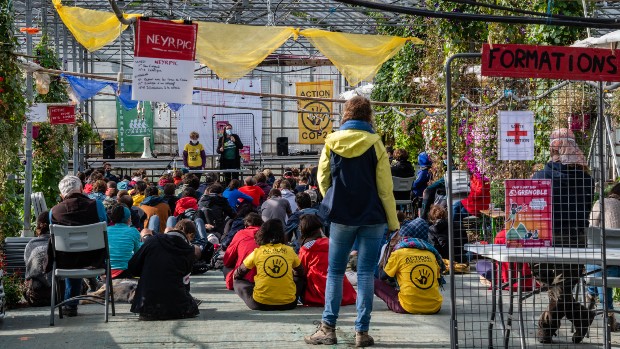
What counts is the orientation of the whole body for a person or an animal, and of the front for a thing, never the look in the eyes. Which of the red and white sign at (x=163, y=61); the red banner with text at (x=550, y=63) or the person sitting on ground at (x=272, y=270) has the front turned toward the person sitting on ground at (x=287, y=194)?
the person sitting on ground at (x=272, y=270)

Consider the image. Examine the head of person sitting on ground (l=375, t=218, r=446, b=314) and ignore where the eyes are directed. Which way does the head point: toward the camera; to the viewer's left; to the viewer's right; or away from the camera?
away from the camera

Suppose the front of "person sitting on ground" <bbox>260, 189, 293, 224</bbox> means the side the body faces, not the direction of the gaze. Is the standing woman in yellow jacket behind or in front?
behind

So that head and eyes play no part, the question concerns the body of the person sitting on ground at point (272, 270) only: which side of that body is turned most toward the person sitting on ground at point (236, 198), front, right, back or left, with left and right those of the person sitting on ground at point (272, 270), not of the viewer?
front

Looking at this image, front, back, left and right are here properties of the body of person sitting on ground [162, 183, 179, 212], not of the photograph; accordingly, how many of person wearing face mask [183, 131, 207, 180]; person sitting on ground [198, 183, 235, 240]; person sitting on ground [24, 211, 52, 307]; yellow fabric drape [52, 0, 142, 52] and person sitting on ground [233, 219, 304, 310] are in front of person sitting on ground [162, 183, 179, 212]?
1

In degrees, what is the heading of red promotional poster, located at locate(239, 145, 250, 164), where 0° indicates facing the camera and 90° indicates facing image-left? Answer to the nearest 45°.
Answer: approximately 0°

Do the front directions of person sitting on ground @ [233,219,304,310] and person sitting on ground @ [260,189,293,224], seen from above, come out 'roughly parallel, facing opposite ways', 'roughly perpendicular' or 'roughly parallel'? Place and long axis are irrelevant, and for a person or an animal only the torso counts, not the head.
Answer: roughly parallel

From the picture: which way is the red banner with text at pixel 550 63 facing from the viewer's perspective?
toward the camera

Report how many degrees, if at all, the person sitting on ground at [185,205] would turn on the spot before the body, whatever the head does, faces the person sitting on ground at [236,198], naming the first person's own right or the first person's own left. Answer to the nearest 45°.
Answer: approximately 45° to the first person's own right

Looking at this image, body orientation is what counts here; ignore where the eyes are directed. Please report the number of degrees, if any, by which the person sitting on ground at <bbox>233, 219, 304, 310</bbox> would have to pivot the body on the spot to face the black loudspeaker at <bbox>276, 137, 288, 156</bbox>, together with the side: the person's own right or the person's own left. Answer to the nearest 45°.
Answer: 0° — they already face it

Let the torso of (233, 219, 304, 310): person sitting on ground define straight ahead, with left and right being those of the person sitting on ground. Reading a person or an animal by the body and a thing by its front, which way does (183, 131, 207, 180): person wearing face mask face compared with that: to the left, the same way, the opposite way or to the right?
the opposite way

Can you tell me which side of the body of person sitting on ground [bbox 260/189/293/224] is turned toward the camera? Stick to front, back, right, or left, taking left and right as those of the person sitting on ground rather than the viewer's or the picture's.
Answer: back

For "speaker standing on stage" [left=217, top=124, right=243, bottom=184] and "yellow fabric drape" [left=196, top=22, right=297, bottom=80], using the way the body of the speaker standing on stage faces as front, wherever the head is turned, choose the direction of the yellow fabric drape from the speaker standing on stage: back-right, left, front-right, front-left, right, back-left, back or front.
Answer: front

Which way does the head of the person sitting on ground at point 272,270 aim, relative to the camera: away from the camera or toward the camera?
away from the camera

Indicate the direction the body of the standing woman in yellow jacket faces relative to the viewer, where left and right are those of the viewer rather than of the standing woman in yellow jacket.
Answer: facing away from the viewer

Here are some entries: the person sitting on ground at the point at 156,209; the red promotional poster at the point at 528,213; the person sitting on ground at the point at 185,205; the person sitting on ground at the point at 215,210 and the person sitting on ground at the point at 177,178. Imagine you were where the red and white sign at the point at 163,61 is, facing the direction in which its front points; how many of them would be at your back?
4

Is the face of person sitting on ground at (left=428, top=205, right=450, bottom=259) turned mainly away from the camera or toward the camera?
away from the camera

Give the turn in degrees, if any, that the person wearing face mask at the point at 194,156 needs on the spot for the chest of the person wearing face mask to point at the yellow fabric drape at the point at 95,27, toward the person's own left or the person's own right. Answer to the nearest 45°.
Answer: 0° — they already face it

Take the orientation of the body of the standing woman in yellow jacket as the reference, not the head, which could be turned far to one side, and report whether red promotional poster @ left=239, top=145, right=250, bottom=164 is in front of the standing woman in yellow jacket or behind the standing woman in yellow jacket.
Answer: in front
